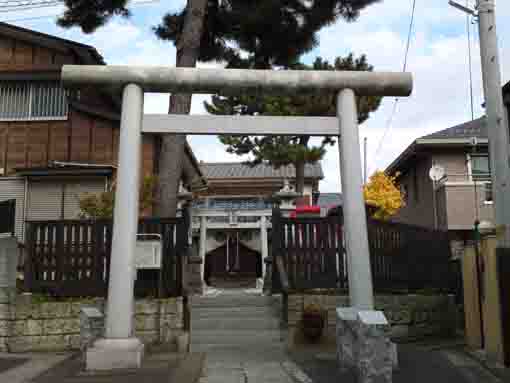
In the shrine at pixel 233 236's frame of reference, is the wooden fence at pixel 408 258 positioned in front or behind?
in front

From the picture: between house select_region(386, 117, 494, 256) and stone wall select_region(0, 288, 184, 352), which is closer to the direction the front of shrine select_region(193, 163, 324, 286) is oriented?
the stone wall

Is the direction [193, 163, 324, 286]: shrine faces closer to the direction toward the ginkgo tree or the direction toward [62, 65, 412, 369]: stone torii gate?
the stone torii gate

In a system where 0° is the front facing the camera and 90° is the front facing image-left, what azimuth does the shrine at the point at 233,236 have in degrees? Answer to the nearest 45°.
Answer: approximately 0°

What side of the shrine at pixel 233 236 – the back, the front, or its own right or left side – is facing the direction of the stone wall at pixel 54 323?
front

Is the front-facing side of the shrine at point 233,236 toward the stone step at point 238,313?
yes

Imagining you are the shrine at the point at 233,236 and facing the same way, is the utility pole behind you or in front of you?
in front

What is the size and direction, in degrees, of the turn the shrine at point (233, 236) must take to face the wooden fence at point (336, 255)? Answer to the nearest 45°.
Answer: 0° — it already faces it

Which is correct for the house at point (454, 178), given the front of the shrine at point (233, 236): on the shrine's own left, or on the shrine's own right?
on the shrine's own left

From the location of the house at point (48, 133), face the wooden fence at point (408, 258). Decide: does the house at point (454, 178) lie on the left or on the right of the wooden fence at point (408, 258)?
left

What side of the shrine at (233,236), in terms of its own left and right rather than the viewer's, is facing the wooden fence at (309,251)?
front

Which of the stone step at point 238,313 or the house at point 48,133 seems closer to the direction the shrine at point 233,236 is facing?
the stone step

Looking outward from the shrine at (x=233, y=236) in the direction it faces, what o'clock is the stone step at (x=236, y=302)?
The stone step is roughly at 12 o'clock from the shrine.

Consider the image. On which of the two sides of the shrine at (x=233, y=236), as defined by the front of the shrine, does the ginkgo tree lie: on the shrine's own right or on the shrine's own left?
on the shrine's own left
